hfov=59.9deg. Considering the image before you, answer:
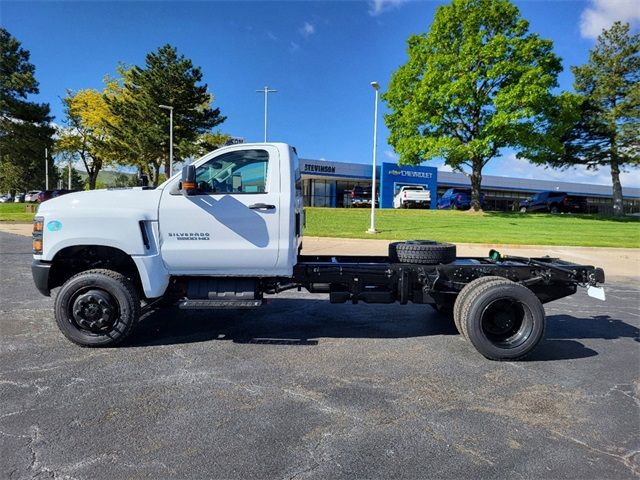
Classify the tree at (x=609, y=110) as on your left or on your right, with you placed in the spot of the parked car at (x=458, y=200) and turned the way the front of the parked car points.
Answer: on your left

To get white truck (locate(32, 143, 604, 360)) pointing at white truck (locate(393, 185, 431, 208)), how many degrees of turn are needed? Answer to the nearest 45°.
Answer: approximately 90° to its right

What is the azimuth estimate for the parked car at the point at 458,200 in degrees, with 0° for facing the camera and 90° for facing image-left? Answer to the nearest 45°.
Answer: approximately 45°

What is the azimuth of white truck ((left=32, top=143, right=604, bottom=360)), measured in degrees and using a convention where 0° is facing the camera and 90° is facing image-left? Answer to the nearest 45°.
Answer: approximately 90°
